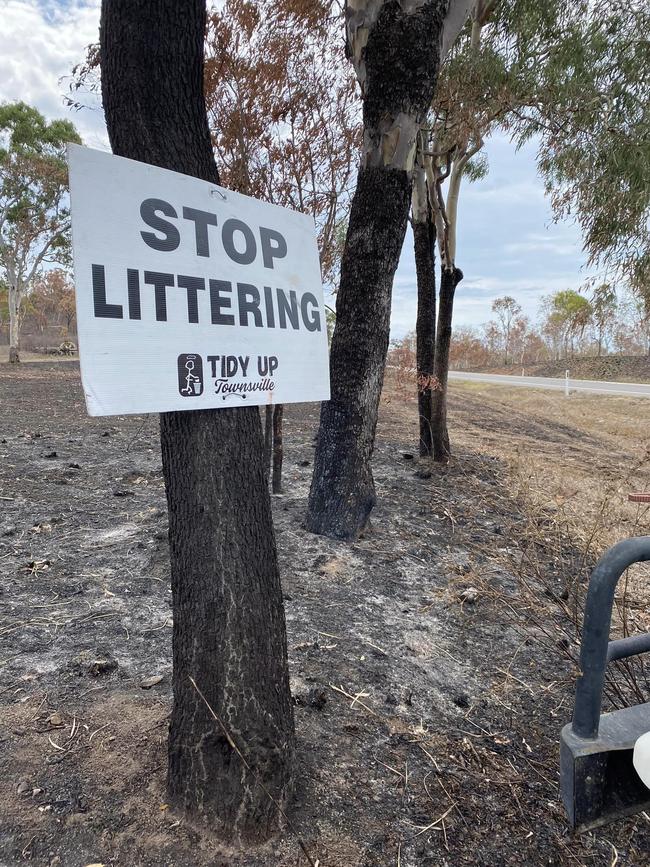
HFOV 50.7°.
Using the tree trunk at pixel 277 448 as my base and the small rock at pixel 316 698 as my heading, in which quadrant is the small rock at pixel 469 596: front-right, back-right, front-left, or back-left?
front-left

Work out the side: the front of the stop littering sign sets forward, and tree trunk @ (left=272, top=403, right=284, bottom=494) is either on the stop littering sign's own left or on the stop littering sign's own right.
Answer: on the stop littering sign's own left

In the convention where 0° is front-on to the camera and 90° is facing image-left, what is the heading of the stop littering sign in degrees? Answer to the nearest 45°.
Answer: approximately 315°

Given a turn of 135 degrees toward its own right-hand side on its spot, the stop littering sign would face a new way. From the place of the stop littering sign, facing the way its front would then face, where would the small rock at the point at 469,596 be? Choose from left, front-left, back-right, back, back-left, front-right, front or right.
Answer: back-right

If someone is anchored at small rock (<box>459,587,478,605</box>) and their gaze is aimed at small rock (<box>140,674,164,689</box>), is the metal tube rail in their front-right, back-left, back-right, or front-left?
front-left

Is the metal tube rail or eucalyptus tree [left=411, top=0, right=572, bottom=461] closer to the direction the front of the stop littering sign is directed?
the metal tube rail

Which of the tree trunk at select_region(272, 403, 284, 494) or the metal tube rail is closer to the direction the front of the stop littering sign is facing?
the metal tube rail

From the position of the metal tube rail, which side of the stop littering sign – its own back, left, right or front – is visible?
front
